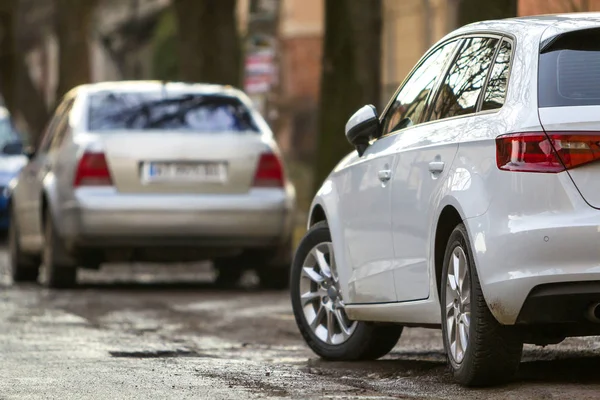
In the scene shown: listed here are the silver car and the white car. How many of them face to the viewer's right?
0

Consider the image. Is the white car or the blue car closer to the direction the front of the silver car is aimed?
the blue car

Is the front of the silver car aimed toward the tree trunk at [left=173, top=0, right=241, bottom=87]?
yes

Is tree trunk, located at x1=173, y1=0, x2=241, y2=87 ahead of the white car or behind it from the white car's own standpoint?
ahead

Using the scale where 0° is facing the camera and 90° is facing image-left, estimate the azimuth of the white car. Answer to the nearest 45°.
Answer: approximately 135°

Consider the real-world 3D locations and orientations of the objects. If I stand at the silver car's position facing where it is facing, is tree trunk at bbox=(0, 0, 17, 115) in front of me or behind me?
in front

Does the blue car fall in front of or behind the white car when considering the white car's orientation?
in front

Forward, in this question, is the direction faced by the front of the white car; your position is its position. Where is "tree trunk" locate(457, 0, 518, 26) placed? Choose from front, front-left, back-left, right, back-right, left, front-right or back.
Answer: front-right

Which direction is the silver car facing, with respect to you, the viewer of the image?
facing away from the viewer
